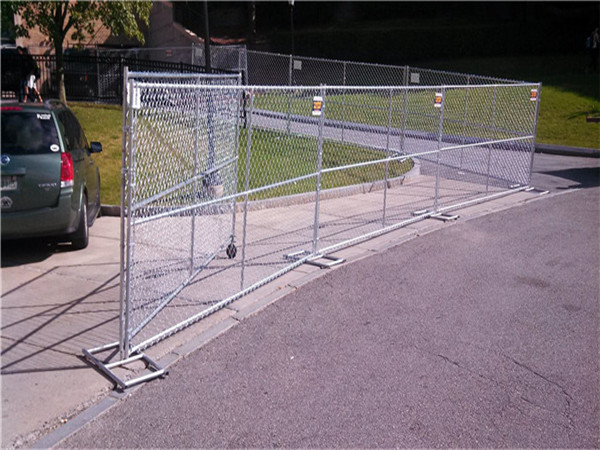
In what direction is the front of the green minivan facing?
away from the camera

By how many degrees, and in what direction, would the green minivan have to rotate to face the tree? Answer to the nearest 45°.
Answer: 0° — it already faces it

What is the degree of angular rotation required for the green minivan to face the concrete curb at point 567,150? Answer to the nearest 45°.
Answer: approximately 45° to its right
